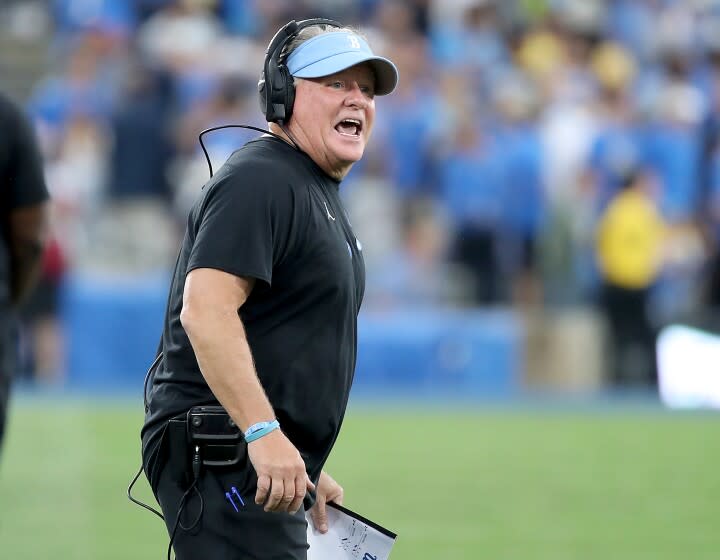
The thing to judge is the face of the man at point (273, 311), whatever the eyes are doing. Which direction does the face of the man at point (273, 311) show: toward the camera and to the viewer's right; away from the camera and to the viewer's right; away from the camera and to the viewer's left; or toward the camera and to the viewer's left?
toward the camera and to the viewer's right

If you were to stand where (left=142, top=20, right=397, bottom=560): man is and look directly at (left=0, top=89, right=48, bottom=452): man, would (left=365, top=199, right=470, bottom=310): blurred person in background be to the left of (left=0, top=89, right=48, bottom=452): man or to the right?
right
